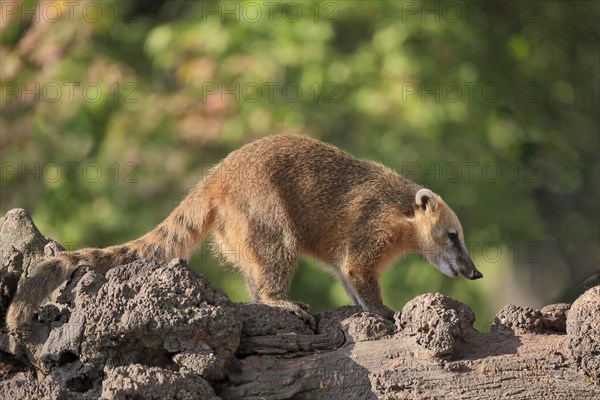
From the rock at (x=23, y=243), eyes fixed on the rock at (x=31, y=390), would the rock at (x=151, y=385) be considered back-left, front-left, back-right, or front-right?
front-left

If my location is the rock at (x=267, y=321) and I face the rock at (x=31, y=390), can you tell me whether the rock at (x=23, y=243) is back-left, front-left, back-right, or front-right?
front-right

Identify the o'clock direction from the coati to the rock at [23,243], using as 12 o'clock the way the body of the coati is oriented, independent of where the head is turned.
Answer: The rock is roughly at 5 o'clock from the coati.

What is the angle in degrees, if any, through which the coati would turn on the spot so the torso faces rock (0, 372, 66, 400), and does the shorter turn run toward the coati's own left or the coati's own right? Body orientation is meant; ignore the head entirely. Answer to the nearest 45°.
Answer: approximately 135° to the coati's own right

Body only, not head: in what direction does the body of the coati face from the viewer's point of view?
to the viewer's right

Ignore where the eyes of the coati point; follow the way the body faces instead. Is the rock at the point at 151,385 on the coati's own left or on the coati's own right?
on the coati's own right

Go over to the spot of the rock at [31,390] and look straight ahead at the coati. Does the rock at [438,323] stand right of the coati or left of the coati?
right

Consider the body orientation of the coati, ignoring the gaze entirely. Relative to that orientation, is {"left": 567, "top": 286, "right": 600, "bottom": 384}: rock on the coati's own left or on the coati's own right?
on the coati's own right

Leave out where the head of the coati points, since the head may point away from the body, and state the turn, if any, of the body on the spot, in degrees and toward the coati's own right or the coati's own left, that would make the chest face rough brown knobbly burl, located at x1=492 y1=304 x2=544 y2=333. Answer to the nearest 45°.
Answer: approximately 45° to the coati's own right

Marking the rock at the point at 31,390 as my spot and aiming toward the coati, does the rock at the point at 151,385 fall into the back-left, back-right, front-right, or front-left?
front-right

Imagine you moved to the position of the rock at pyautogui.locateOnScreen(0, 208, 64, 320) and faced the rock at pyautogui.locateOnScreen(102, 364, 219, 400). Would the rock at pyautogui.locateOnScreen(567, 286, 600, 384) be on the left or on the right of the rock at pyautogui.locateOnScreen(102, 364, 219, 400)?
left
